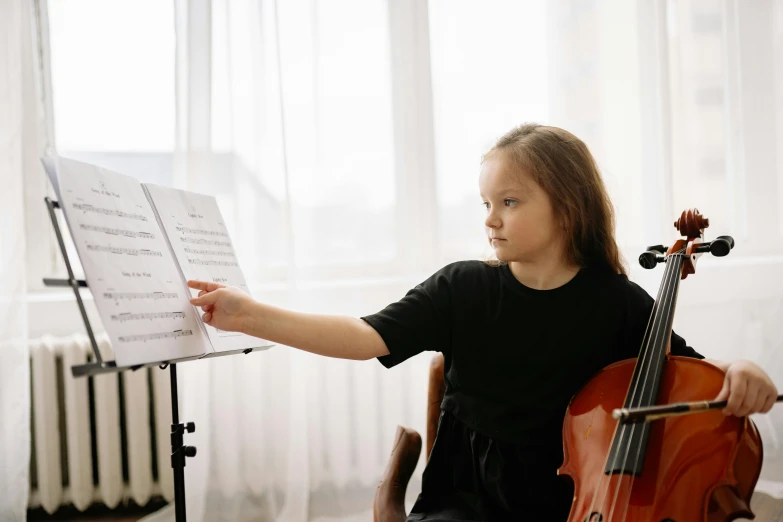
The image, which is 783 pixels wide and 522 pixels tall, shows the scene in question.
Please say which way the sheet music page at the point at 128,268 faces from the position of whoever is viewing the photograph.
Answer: facing the viewer and to the right of the viewer

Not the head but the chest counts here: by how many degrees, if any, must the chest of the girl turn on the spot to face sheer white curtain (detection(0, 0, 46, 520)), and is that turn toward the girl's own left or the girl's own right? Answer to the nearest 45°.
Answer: approximately 90° to the girl's own right

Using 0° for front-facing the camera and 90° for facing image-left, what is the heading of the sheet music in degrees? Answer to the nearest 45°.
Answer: approximately 315°

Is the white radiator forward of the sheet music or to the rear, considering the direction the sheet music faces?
to the rear

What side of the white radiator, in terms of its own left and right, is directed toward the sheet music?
front

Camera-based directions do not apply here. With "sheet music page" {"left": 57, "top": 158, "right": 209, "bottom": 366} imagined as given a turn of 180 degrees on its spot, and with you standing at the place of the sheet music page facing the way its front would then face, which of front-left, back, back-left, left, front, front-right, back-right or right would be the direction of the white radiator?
front-right
